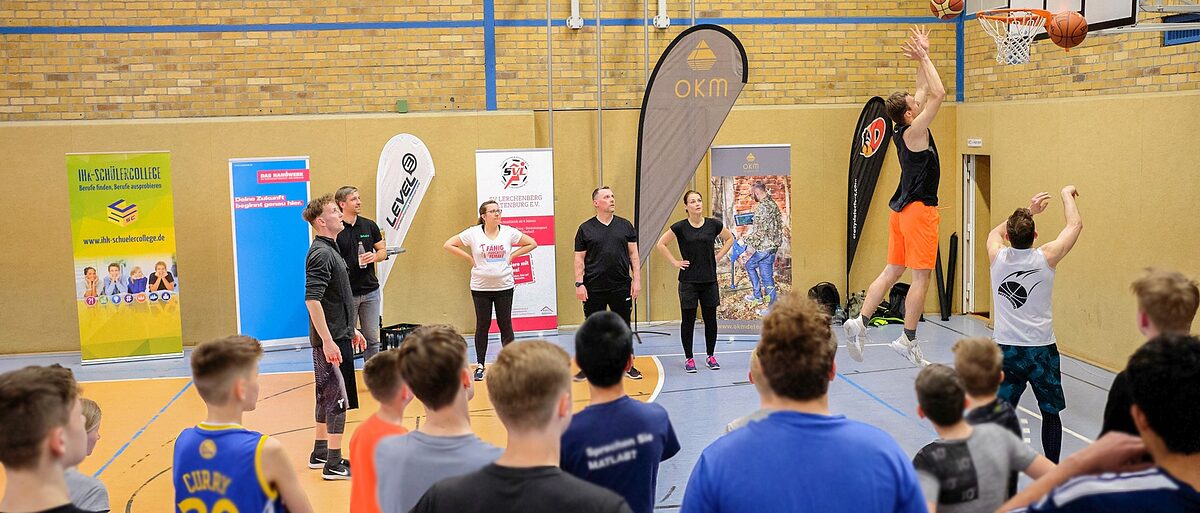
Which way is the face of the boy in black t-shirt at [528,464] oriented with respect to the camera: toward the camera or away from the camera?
away from the camera

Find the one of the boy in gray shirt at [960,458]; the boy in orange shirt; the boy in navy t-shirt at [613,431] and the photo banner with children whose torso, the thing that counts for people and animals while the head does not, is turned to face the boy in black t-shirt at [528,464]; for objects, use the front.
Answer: the photo banner with children

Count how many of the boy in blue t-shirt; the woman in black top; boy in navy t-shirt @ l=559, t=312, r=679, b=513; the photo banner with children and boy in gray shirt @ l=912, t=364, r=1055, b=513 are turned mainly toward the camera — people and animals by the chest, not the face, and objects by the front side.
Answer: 2

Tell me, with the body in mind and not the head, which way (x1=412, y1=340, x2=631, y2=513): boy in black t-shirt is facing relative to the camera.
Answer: away from the camera

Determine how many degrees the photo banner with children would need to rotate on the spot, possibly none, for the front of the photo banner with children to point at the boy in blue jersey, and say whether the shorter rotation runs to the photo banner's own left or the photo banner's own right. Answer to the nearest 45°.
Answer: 0° — it already faces them

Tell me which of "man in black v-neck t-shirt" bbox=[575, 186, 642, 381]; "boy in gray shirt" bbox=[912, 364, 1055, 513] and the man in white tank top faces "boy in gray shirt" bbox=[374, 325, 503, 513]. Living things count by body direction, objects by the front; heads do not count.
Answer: the man in black v-neck t-shirt

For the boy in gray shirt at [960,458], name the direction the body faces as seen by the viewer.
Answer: away from the camera

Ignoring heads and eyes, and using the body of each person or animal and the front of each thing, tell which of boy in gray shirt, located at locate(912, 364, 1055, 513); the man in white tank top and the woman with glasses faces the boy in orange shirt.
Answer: the woman with glasses

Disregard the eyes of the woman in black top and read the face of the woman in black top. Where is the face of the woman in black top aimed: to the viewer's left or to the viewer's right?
to the viewer's right

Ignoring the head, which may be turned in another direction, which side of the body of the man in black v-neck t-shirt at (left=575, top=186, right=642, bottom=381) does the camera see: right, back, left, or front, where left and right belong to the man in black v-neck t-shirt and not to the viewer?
front

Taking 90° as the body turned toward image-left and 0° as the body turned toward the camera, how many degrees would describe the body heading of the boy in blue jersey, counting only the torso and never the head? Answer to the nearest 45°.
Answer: approximately 225°

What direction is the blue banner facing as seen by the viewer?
toward the camera

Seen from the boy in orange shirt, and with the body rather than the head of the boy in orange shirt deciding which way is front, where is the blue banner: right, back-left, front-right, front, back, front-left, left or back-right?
front-left

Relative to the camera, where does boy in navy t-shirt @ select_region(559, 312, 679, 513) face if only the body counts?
away from the camera

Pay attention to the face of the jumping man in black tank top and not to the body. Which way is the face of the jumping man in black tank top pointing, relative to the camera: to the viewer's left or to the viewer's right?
to the viewer's right

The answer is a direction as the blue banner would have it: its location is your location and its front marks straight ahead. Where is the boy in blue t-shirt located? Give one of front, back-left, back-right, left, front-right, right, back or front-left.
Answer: front

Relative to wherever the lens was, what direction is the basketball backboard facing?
facing the viewer and to the left of the viewer

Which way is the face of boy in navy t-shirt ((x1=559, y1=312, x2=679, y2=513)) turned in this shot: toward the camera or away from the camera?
away from the camera
